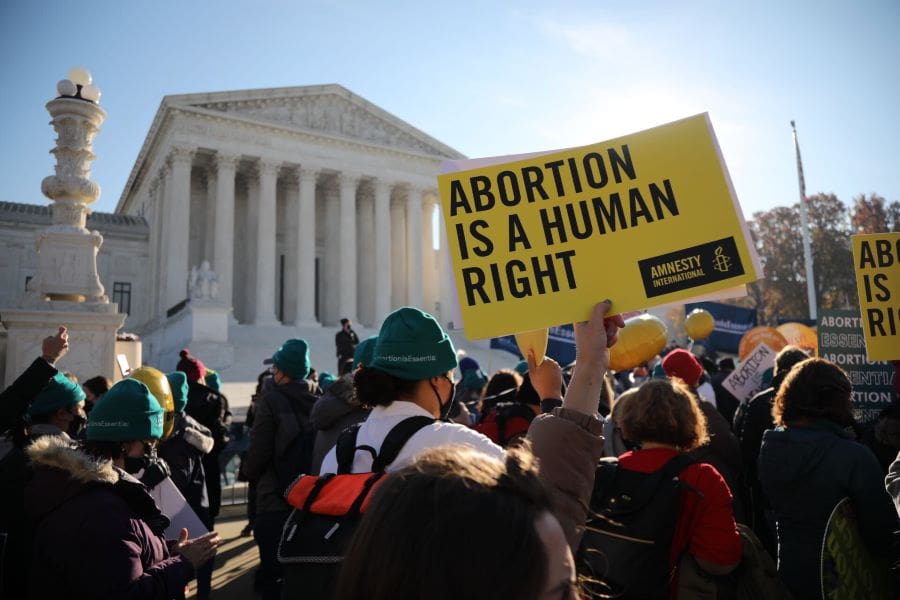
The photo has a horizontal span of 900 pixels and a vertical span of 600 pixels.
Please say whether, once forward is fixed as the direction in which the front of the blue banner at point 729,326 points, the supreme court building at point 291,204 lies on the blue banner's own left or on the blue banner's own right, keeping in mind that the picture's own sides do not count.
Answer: on the blue banner's own right

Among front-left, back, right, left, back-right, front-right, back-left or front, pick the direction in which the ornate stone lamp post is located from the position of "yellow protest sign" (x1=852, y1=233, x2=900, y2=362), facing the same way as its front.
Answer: right

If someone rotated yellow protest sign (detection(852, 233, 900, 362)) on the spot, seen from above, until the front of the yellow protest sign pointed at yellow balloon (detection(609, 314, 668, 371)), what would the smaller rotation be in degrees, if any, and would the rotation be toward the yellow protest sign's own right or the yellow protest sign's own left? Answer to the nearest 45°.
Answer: approximately 90° to the yellow protest sign's own right

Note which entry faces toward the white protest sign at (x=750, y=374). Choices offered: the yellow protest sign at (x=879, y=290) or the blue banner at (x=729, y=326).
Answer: the blue banner

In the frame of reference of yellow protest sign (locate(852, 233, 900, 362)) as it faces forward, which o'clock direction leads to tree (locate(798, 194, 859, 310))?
The tree is roughly at 6 o'clock from the yellow protest sign.

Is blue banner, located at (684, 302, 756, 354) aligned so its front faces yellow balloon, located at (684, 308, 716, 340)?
yes

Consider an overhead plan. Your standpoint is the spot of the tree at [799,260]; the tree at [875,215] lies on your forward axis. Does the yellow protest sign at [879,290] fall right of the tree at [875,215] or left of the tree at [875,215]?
right

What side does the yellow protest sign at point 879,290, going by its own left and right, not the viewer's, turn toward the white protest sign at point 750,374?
back

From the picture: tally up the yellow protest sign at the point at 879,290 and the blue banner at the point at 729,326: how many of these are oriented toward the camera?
2

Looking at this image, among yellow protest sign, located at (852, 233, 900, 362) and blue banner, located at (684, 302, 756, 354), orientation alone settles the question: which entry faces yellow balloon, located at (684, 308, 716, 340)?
the blue banner

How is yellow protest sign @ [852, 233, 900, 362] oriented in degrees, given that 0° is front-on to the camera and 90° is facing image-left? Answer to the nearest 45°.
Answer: approximately 0°

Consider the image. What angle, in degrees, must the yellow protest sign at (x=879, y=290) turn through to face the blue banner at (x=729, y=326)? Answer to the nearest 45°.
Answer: approximately 180°

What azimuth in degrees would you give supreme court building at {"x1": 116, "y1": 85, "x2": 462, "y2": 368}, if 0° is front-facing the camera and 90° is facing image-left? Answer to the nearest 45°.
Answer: approximately 315°

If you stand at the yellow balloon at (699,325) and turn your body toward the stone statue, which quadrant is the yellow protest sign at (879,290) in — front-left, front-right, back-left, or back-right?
back-left
